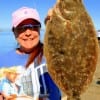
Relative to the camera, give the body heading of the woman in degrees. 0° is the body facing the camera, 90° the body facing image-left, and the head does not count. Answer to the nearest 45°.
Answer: approximately 0°
